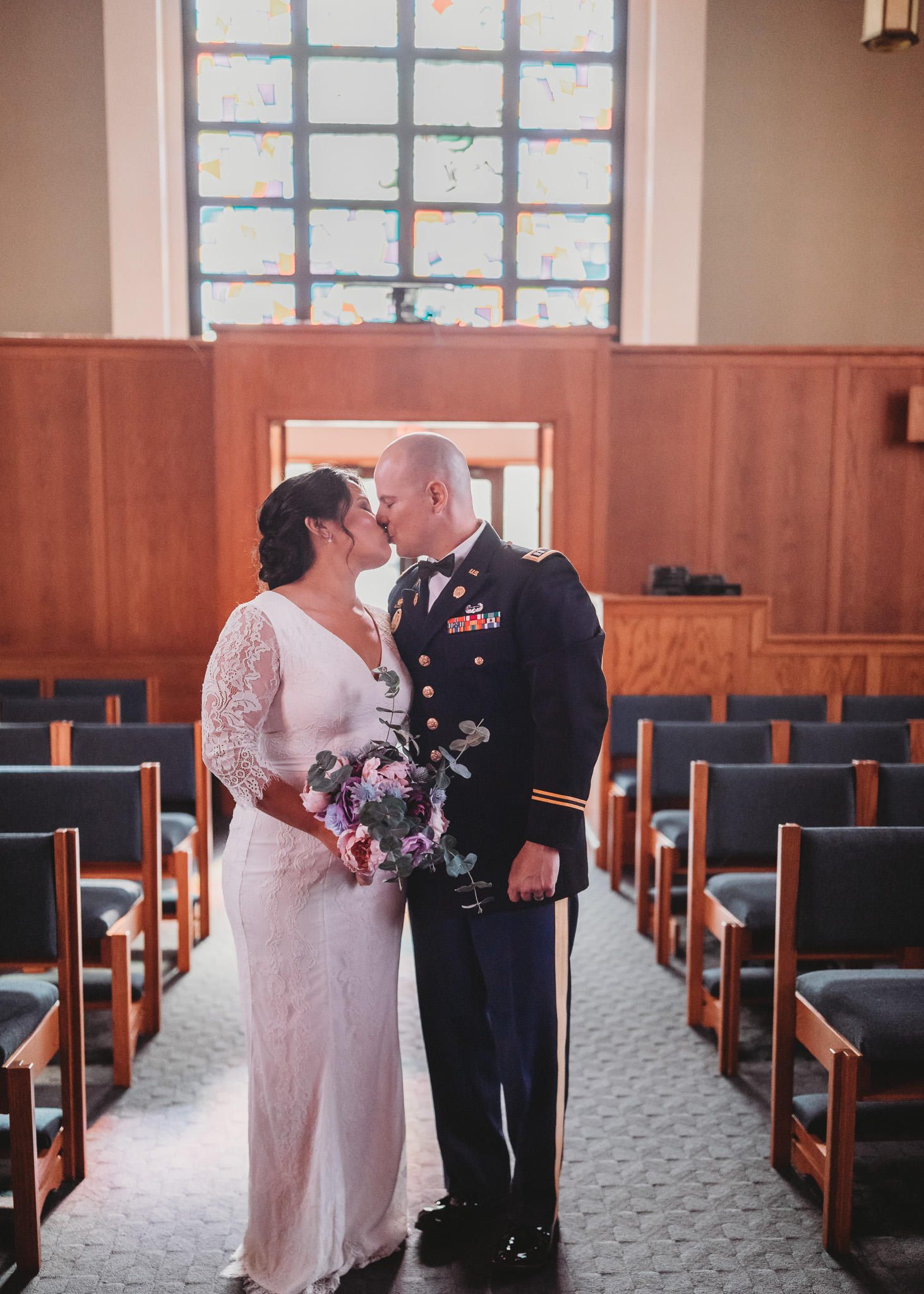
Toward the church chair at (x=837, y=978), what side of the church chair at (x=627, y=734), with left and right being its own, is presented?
front

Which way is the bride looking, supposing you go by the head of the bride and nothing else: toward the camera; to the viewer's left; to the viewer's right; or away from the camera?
to the viewer's right

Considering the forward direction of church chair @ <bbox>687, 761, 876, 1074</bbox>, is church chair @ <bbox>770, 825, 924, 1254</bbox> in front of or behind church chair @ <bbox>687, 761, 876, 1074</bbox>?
in front

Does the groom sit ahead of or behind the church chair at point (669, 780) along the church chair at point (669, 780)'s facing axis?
ahead

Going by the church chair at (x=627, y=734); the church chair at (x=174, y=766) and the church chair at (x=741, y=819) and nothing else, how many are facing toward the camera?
3

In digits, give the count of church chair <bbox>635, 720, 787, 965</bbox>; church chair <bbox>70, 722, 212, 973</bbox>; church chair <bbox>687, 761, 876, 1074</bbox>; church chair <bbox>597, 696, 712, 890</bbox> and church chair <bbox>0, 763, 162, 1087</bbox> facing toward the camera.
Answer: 5

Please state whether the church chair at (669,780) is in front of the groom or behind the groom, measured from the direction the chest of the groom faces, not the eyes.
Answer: behind

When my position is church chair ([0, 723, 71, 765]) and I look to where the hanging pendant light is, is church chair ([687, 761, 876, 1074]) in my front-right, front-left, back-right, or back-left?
front-right

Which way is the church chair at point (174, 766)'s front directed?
toward the camera

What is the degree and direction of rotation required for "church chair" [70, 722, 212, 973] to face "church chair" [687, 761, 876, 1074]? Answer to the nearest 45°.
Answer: approximately 45° to its left

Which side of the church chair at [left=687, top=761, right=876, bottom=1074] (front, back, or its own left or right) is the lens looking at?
front

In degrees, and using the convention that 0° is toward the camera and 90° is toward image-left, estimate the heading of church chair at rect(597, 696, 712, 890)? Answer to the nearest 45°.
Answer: approximately 0°

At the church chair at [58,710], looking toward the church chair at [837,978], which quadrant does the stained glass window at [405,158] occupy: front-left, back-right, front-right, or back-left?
back-left
